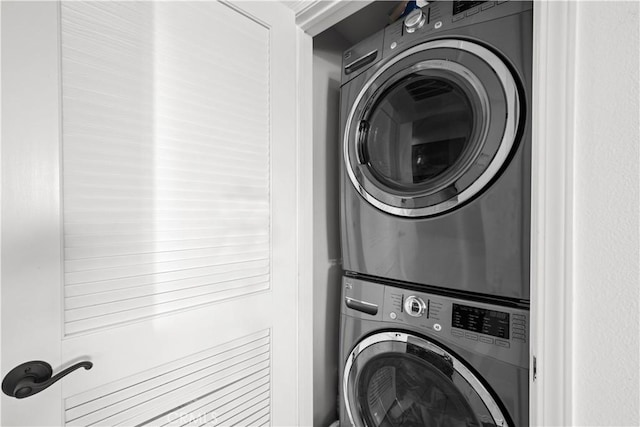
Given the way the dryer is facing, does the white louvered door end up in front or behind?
in front

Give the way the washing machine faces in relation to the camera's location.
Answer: facing the viewer and to the left of the viewer
